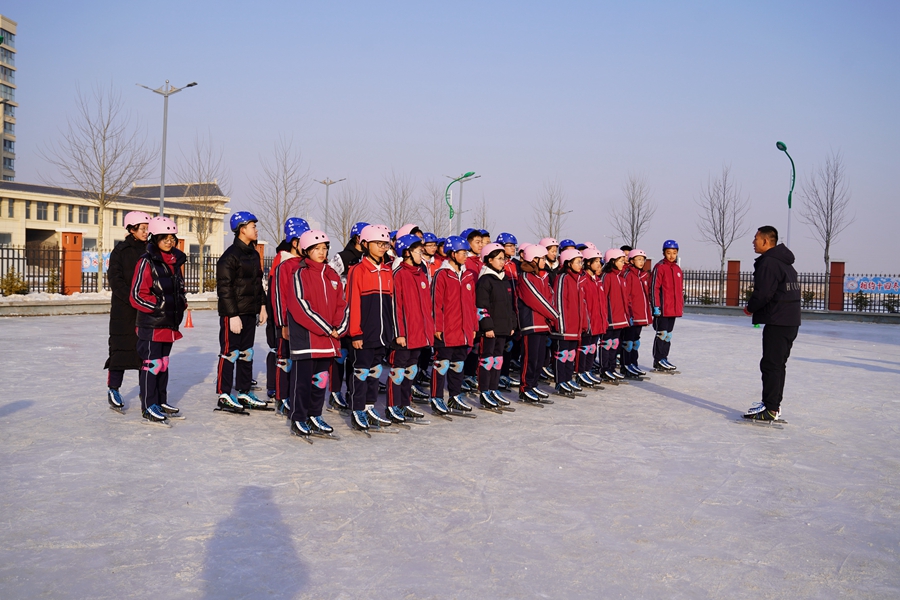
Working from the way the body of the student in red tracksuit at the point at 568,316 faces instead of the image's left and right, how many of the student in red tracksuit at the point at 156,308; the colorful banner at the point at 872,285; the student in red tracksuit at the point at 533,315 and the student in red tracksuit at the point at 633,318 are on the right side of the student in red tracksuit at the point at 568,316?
2

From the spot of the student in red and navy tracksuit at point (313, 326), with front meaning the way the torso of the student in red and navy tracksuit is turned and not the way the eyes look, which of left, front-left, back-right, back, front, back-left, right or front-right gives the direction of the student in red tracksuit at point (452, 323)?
left

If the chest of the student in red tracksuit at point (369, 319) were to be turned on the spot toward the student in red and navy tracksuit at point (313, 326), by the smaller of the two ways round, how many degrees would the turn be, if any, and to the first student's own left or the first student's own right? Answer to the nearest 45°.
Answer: approximately 90° to the first student's own right

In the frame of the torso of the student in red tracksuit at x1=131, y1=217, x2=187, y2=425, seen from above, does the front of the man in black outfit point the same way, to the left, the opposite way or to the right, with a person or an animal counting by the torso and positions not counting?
the opposite way

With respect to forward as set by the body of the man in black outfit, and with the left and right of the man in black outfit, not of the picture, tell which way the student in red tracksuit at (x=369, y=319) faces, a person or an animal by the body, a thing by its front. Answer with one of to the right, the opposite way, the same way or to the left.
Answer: the opposite way

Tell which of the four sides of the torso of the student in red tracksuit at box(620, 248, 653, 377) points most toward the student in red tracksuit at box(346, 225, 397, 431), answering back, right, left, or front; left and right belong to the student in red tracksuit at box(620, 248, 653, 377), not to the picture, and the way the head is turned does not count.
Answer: right

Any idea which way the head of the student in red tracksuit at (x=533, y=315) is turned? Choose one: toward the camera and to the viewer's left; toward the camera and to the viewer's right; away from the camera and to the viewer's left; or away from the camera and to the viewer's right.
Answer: toward the camera and to the viewer's right

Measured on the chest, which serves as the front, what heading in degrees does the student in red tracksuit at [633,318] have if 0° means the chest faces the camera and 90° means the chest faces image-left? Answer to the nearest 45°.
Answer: approximately 315°

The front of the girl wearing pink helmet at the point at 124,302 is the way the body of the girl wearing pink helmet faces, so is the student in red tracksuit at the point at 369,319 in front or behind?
in front

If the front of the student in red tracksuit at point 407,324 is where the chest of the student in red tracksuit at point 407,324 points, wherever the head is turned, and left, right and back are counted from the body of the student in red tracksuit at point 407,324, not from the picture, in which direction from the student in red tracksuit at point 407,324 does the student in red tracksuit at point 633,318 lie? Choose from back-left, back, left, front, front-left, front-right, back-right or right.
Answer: left

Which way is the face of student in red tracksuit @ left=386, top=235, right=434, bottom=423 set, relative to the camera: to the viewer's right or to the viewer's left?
to the viewer's right

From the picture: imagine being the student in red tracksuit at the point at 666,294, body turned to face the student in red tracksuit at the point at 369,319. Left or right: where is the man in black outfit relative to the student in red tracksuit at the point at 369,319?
left

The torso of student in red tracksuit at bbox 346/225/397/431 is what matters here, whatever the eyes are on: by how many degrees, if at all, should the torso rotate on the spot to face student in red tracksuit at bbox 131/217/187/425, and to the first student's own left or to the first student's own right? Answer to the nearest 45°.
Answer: approximately 135° to the first student's own right

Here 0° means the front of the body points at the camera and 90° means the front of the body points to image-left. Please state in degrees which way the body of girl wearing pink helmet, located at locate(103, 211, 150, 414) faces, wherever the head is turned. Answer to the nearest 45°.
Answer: approximately 270°

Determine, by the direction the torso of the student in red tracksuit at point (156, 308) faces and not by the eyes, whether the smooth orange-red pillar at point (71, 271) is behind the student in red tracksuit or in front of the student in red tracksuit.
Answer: behind
